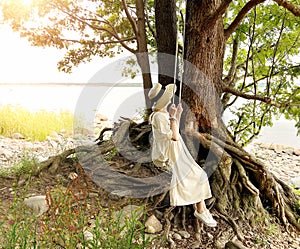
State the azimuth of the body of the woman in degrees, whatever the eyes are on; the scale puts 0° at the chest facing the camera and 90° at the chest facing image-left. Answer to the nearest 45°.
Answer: approximately 270°

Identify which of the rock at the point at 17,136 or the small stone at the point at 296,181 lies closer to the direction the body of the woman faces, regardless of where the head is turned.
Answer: the small stone

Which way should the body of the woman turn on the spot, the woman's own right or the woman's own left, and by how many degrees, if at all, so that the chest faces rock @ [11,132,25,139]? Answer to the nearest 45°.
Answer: approximately 135° to the woman's own left

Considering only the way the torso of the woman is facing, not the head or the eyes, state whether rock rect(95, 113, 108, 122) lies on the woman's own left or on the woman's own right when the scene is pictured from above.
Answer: on the woman's own left

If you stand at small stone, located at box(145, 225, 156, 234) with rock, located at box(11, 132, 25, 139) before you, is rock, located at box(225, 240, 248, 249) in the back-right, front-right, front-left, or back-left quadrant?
back-right
